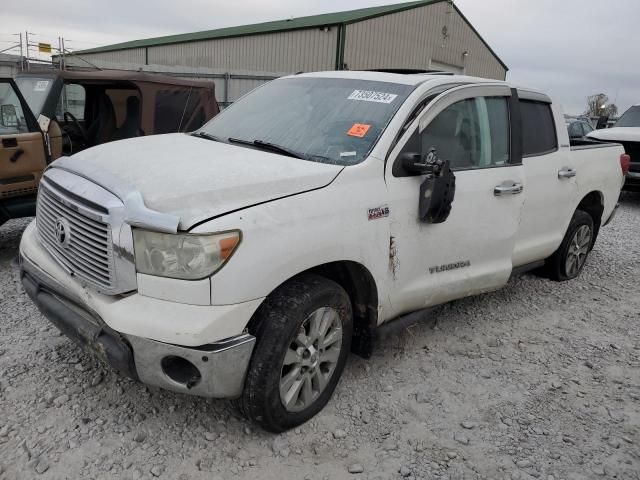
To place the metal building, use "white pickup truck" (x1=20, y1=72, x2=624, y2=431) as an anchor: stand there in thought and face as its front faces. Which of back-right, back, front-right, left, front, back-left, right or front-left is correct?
back-right

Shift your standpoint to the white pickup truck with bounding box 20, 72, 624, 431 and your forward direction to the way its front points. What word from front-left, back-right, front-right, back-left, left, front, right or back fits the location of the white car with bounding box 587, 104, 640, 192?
back

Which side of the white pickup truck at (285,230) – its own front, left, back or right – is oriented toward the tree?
back

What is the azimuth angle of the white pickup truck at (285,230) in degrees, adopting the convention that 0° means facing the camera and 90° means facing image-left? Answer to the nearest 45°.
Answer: approximately 45°
